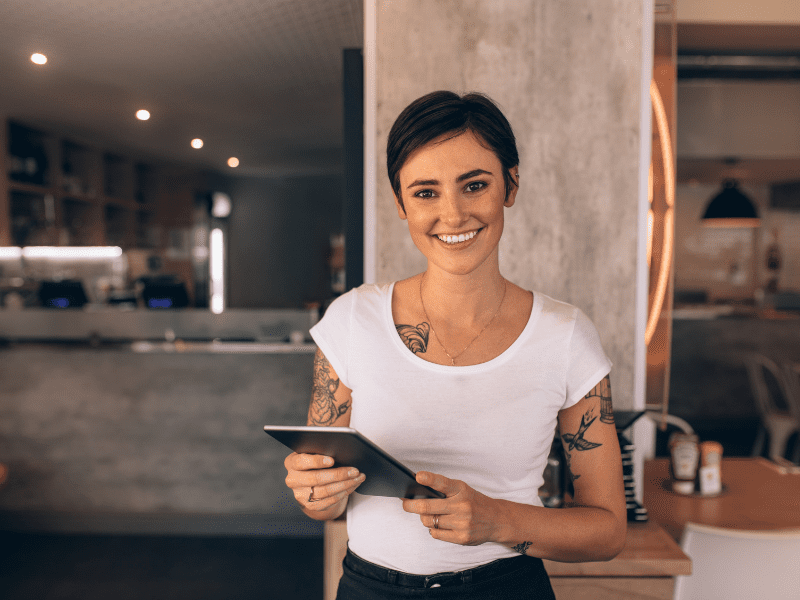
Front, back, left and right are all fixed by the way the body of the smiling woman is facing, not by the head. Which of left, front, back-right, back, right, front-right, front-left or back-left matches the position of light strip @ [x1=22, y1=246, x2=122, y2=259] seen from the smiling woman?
back-right

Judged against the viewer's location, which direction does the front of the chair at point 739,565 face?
facing away from the viewer

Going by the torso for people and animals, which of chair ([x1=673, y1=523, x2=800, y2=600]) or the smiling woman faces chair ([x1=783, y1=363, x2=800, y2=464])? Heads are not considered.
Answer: chair ([x1=673, y1=523, x2=800, y2=600])

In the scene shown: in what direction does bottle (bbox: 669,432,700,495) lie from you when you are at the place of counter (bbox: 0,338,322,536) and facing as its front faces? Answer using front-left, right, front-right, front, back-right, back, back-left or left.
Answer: front-left

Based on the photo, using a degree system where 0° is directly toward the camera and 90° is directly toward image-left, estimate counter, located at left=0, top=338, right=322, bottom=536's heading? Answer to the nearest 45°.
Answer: approximately 0°

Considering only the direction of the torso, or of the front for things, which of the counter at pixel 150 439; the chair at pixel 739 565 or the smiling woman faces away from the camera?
the chair

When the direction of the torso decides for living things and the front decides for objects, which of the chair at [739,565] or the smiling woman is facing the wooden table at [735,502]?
the chair

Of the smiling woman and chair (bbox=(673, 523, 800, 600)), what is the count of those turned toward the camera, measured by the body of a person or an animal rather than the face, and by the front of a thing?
1
